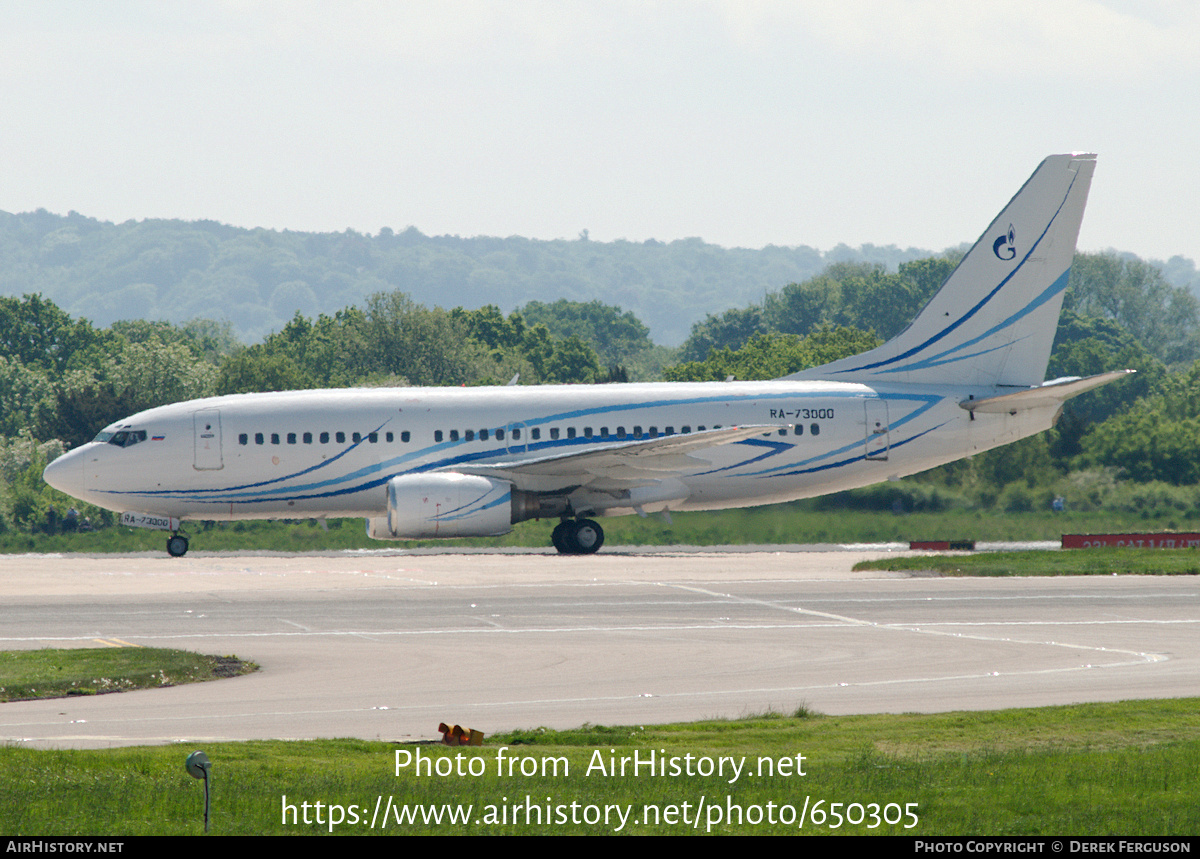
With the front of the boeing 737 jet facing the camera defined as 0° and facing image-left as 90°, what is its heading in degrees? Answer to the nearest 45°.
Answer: approximately 90°
